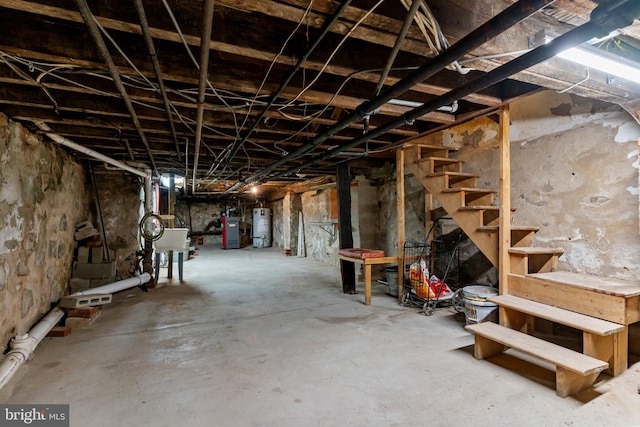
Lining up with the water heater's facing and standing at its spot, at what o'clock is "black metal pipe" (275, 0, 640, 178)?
The black metal pipe is roughly at 12 o'clock from the water heater.

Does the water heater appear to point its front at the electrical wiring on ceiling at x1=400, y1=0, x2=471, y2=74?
yes

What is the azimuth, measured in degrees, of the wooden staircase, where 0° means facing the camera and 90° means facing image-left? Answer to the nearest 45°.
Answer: approximately 45°

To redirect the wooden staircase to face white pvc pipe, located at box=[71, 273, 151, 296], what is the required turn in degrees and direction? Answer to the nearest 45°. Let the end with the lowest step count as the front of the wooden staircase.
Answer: approximately 45° to its right

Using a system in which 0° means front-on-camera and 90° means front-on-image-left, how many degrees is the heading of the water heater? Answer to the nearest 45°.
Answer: approximately 0°

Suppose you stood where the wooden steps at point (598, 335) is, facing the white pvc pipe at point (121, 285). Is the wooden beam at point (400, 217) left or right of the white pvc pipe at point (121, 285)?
right
